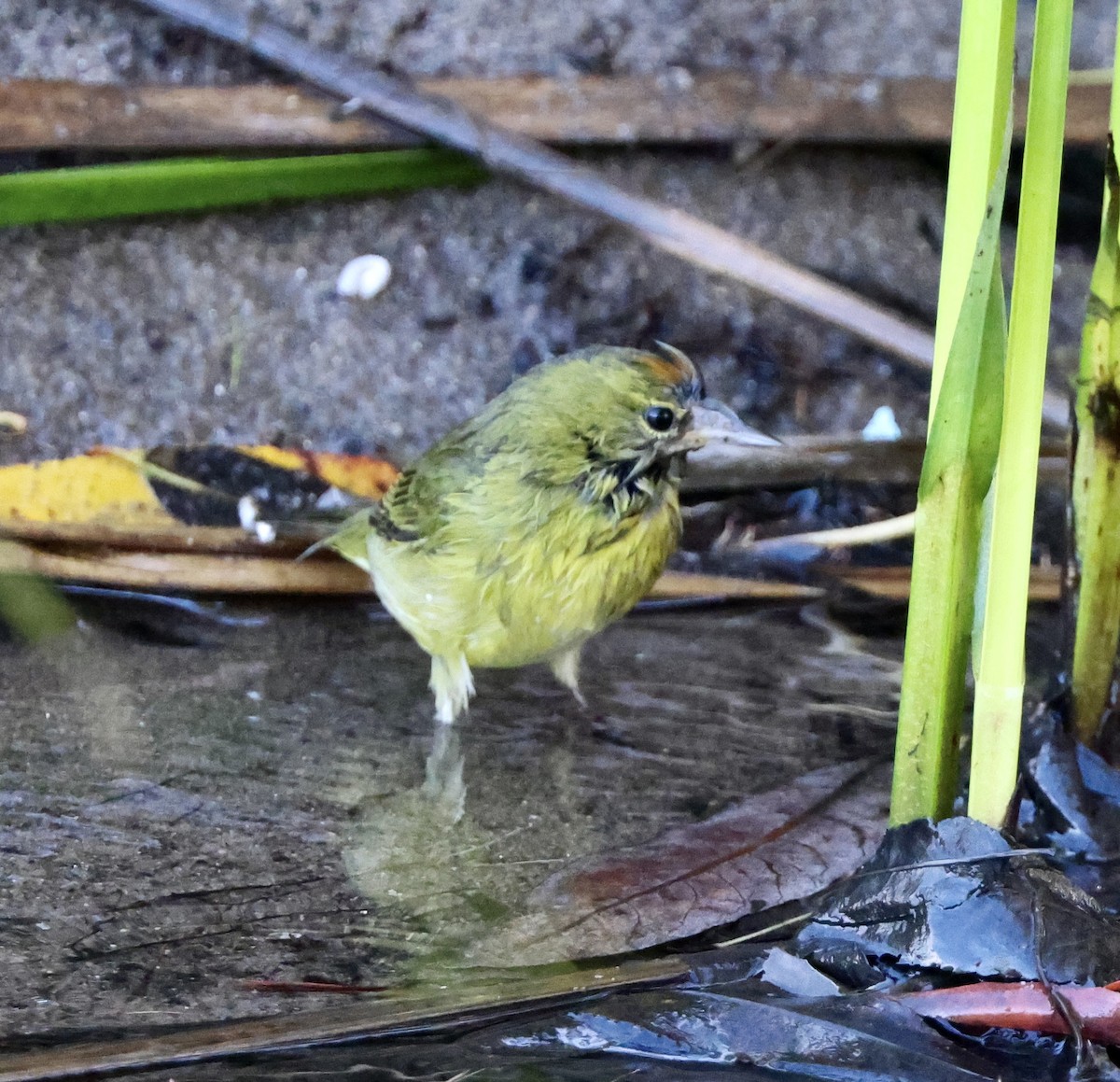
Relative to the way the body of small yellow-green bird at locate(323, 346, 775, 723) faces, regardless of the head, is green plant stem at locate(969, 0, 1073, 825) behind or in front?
in front

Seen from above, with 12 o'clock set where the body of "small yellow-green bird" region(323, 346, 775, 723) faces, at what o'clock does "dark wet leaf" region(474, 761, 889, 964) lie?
The dark wet leaf is roughly at 1 o'clock from the small yellow-green bird.

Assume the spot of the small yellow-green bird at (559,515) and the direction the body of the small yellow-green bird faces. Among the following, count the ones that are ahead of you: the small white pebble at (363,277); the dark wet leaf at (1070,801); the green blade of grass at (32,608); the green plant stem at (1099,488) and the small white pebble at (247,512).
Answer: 2

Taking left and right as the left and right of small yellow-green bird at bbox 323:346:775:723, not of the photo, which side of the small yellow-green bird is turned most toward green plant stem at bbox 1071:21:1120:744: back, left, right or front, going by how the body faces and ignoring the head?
front

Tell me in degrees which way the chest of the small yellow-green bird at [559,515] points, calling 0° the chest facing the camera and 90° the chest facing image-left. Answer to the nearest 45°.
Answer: approximately 315°

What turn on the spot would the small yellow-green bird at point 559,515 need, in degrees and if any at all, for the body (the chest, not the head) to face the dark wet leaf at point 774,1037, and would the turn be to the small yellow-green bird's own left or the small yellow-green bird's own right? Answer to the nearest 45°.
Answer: approximately 45° to the small yellow-green bird's own right

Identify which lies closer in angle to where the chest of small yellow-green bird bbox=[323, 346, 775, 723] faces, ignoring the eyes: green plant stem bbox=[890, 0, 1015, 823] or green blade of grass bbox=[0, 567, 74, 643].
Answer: the green plant stem

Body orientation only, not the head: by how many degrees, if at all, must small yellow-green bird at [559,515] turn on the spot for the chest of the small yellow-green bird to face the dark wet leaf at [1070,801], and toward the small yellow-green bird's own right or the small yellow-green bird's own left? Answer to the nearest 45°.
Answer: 0° — it already faces it

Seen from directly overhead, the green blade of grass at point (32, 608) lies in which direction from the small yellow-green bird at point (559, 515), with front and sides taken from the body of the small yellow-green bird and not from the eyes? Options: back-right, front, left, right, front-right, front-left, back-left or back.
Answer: back-right

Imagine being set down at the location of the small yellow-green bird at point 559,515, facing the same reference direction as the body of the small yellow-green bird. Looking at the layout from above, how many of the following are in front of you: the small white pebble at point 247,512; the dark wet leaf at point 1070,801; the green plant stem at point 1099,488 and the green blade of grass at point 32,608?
2

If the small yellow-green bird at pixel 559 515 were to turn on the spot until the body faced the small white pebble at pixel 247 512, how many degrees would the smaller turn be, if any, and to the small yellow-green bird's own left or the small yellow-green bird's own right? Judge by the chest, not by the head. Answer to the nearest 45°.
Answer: approximately 180°

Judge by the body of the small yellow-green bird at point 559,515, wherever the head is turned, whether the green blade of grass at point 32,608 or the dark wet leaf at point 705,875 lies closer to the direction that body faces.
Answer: the dark wet leaf

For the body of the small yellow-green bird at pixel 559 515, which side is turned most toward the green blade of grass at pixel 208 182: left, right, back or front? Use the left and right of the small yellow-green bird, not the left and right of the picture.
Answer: back
